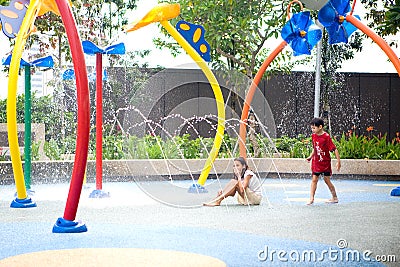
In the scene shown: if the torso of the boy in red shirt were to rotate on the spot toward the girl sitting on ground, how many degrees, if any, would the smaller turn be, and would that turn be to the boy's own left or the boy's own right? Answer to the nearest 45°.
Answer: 0° — they already face them

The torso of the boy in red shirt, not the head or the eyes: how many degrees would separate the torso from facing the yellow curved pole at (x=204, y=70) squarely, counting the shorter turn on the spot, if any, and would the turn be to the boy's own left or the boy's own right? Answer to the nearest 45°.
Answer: approximately 45° to the boy's own right

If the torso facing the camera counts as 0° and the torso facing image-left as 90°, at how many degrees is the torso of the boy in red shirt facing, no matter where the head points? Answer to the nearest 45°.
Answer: approximately 45°
